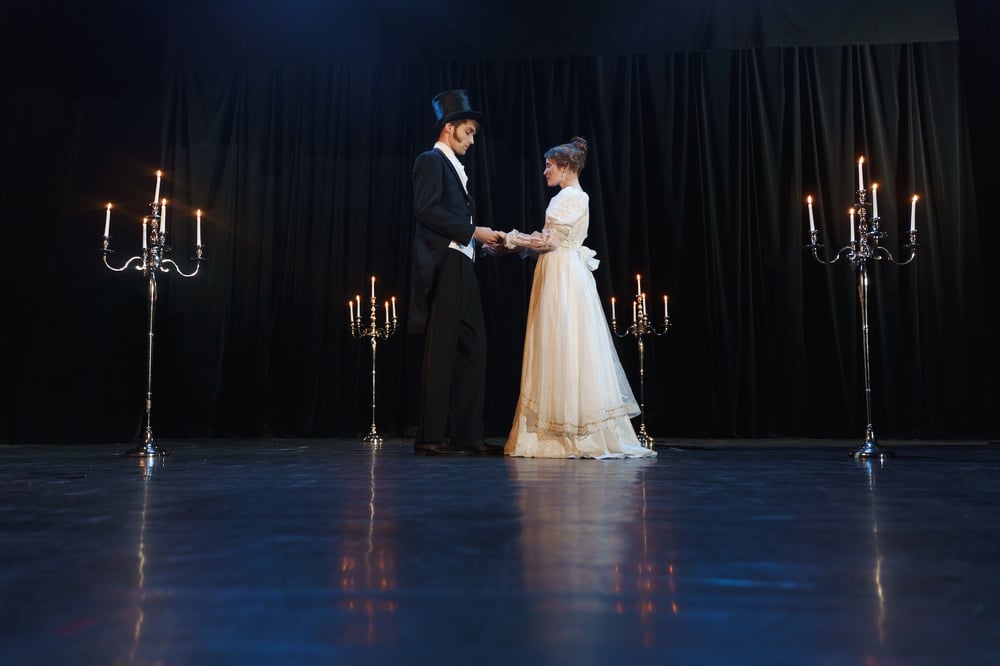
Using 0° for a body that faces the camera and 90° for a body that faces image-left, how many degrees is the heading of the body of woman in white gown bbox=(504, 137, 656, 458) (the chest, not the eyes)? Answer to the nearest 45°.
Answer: approximately 90°

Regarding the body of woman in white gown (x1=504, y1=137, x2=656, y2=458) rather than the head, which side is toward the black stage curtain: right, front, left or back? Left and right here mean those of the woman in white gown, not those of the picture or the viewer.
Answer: right

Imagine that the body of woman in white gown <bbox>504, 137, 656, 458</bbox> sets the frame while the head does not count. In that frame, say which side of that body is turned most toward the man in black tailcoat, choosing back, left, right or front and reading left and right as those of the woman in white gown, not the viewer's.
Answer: front

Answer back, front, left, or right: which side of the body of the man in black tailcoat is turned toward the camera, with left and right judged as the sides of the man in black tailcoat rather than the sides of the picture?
right

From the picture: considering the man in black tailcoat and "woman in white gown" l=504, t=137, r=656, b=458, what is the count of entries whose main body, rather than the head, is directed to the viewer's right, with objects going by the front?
1

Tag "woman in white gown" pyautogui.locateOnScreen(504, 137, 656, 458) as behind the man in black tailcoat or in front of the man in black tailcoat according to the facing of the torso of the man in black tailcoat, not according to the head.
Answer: in front

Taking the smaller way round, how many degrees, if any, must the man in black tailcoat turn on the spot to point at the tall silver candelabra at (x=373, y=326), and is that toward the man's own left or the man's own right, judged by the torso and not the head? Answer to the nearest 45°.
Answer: approximately 90° to the man's own left

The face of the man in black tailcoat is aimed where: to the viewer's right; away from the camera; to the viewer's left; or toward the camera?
to the viewer's right

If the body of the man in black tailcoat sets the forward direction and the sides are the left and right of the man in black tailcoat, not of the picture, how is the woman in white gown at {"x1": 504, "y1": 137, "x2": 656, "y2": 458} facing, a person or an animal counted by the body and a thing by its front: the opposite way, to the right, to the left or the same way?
the opposite way

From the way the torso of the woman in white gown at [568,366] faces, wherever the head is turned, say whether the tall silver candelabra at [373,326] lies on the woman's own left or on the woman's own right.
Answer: on the woman's own right

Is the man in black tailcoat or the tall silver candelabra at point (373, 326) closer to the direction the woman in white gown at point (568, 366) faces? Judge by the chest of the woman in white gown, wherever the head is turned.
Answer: the man in black tailcoat

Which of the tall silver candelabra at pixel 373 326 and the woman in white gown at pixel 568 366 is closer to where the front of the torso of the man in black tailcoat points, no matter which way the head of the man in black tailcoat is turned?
the woman in white gown

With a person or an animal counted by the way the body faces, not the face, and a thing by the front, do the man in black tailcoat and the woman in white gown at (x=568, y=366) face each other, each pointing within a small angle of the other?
yes

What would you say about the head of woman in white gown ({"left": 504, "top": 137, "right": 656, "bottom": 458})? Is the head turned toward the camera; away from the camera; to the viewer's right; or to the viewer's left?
to the viewer's left
